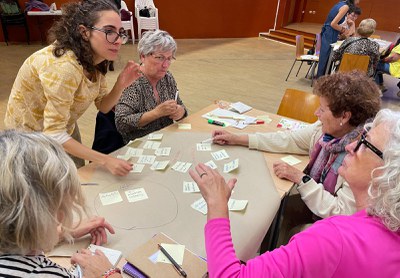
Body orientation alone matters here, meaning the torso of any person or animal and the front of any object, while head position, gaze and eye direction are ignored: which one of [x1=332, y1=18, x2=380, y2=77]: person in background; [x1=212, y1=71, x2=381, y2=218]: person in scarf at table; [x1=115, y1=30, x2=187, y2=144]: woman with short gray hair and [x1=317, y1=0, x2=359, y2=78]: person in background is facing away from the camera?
[x1=332, y1=18, x2=380, y2=77]: person in background

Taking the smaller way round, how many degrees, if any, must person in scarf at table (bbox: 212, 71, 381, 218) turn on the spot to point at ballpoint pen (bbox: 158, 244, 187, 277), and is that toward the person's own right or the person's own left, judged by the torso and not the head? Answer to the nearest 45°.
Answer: approximately 45° to the person's own left

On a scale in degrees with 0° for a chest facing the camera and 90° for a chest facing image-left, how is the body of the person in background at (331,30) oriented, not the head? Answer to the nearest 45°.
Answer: approximately 270°

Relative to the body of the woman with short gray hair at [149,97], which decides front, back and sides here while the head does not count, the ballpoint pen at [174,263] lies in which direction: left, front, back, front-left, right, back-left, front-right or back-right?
front-right

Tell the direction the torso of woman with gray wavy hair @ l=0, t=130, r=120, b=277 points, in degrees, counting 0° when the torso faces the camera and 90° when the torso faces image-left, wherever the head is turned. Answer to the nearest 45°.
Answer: approximately 225°

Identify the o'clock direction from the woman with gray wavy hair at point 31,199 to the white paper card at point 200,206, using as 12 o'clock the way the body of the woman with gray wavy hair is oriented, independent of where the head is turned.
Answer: The white paper card is roughly at 1 o'clock from the woman with gray wavy hair.

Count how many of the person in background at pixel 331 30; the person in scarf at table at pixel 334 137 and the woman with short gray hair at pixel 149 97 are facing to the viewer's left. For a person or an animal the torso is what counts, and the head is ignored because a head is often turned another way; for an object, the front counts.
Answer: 1

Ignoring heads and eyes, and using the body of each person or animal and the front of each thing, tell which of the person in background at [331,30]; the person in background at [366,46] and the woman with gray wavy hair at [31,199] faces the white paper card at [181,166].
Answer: the woman with gray wavy hair

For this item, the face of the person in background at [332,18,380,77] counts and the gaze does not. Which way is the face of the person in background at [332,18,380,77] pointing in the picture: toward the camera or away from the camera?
away from the camera

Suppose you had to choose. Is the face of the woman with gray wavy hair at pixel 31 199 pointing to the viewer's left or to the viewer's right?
to the viewer's right

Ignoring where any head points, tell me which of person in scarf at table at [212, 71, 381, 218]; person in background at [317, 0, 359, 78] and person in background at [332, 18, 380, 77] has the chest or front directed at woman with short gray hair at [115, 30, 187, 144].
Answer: person in scarf at table at [212, 71, 381, 218]

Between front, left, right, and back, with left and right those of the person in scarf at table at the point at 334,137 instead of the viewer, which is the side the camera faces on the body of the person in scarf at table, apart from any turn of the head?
left

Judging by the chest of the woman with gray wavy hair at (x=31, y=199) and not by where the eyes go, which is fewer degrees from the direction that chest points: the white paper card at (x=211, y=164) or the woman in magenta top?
the white paper card

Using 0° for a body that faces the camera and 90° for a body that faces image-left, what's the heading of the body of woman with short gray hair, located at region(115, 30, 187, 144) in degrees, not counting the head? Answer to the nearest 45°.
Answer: approximately 315°
